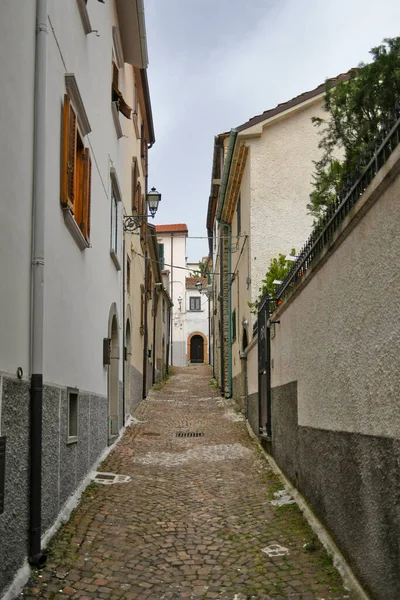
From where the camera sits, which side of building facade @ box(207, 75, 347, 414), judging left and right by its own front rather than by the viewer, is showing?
left

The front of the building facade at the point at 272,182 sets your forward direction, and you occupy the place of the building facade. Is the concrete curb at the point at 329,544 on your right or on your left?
on your left

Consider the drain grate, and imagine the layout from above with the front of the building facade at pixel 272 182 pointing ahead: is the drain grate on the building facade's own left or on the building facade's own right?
on the building facade's own left

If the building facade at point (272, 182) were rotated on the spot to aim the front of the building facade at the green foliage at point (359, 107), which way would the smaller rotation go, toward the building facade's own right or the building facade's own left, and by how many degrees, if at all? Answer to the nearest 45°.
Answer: approximately 90° to the building facade's own left

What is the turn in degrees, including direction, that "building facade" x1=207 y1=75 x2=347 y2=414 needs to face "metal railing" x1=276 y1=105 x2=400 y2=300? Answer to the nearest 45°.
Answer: approximately 90° to its left
